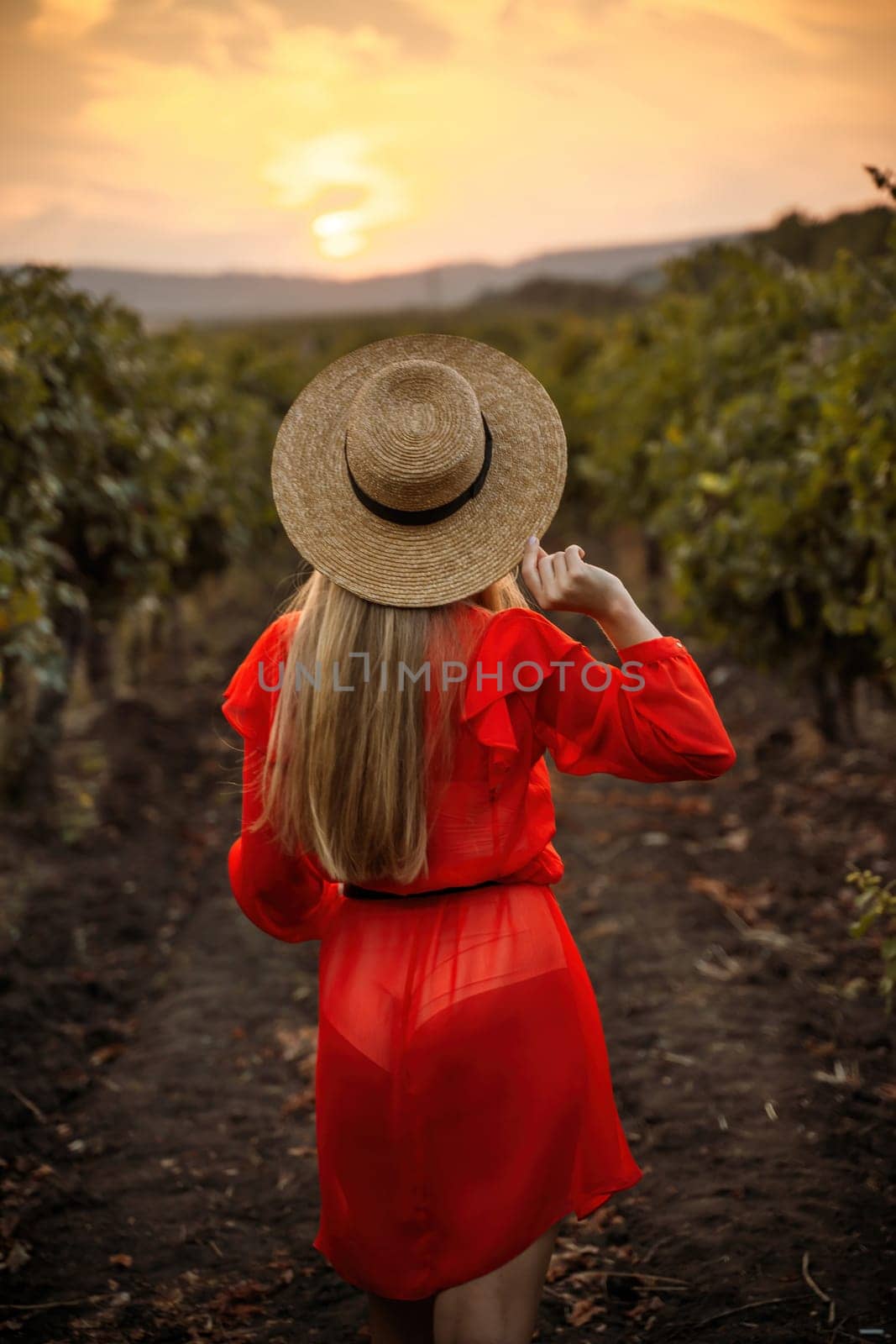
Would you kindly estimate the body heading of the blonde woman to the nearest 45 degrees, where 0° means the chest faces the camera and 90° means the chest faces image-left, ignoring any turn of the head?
approximately 180°

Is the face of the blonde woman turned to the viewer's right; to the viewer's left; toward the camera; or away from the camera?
away from the camera
